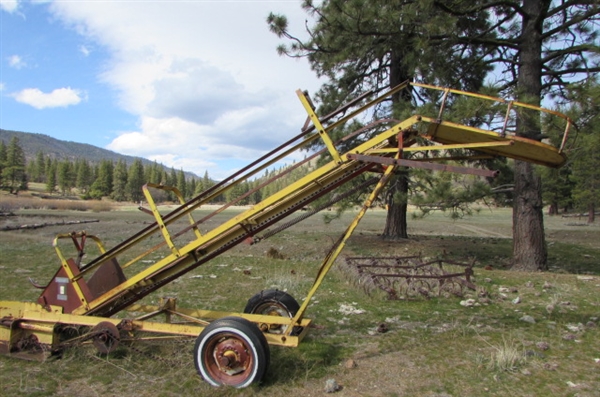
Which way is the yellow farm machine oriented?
to the viewer's left

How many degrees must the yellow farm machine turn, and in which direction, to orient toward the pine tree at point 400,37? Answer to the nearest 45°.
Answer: approximately 135° to its right
